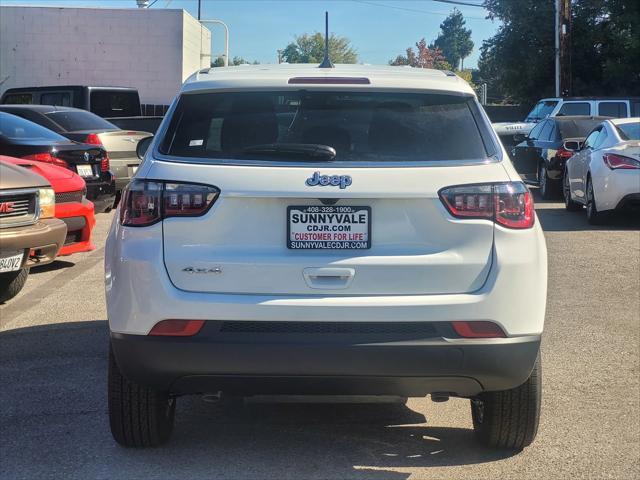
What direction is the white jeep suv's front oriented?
away from the camera

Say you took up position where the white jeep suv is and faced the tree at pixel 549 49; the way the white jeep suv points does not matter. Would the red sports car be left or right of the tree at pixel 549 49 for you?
left

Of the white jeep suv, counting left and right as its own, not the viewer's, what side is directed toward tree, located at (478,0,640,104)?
front

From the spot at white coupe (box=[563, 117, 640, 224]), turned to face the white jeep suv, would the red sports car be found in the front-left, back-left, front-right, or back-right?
front-right

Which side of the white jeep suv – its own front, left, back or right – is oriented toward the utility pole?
front

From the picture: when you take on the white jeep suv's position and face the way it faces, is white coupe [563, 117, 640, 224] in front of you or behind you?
in front
